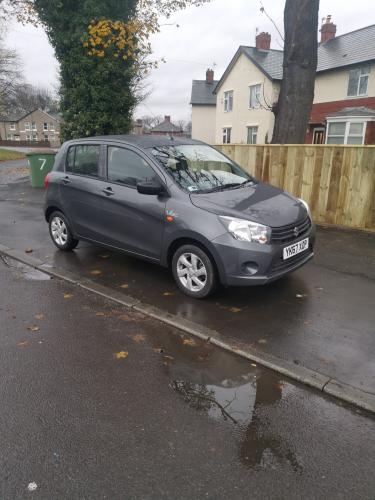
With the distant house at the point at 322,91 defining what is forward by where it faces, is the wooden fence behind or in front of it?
in front

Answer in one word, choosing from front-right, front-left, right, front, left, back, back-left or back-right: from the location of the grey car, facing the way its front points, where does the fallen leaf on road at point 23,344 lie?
right

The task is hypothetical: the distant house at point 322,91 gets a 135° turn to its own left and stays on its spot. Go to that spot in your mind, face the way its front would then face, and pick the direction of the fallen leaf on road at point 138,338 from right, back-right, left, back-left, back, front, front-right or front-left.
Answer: right

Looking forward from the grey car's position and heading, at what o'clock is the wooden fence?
The wooden fence is roughly at 9 o'clock from the grey car.

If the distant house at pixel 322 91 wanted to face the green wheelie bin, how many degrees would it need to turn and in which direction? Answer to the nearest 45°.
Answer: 0° — it already faces it

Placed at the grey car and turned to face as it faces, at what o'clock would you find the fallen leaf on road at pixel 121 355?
The fallen leaf on road is roughly at 2 o'clock from the grey car.

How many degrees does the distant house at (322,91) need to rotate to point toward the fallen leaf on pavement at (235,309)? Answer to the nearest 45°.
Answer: approximately 45° to its left

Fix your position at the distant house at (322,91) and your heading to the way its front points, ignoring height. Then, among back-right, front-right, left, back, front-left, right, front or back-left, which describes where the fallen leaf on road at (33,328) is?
front-left

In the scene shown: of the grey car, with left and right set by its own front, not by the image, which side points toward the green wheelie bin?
back

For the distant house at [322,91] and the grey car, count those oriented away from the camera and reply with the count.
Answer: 0

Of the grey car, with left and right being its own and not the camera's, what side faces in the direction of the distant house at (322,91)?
left

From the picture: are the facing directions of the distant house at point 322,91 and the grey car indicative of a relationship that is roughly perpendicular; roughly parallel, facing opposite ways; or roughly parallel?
roughly perpendicular

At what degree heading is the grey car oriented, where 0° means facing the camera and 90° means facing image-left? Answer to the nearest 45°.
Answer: approximately 315°
